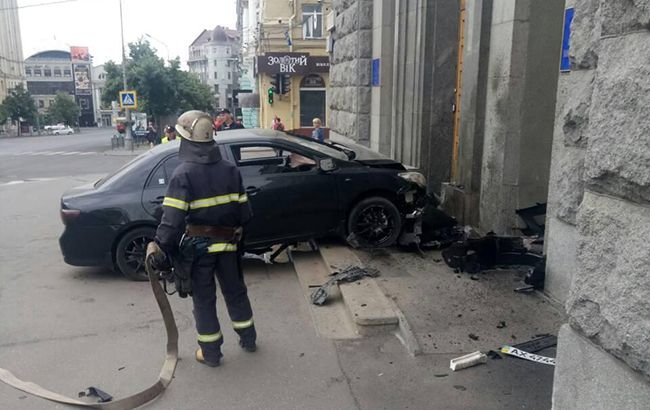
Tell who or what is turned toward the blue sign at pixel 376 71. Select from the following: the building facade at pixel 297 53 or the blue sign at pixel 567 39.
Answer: the building facade

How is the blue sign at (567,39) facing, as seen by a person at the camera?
facing the viewer and to the left of the viewer

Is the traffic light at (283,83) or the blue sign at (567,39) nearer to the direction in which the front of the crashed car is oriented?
the blue sign

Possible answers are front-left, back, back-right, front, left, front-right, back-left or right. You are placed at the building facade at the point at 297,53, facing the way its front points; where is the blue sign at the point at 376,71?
front

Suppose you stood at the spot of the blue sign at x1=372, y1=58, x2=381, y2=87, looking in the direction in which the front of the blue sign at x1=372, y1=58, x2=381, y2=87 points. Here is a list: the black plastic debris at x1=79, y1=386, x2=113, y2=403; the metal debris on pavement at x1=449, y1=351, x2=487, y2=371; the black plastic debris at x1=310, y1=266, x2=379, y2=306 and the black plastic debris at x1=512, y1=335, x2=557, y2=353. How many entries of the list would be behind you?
0

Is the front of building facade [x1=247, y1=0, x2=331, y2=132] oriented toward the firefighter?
yes

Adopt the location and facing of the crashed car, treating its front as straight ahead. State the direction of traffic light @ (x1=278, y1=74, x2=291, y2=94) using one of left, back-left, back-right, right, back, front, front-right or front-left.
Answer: left

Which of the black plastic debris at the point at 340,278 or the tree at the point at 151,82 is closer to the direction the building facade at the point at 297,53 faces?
the black plastic debris

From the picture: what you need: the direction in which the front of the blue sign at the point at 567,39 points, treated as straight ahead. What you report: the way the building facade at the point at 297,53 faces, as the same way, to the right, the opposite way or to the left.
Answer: to the left

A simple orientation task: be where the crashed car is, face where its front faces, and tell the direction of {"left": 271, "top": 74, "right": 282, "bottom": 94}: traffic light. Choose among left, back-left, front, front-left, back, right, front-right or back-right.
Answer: left

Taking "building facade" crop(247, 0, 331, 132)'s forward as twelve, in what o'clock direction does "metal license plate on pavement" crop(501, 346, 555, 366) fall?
The metal license plate on pavement is roughly at 12 o'clock from the building facade.

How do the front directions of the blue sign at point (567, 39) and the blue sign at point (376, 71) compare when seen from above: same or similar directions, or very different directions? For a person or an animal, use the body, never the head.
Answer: same or similar directions

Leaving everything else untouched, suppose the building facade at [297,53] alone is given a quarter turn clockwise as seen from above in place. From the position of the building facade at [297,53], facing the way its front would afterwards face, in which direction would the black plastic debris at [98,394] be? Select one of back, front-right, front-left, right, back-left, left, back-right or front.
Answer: left

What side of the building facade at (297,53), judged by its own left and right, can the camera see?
front

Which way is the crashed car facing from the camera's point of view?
to the viewer's right

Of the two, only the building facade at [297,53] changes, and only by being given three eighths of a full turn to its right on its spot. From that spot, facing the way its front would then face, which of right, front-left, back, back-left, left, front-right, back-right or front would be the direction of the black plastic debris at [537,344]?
back-left

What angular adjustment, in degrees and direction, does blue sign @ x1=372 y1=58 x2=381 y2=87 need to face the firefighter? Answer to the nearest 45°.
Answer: approximately 45° to its left
